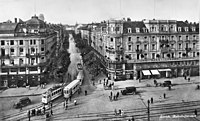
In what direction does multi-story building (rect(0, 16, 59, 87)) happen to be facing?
toward the camera

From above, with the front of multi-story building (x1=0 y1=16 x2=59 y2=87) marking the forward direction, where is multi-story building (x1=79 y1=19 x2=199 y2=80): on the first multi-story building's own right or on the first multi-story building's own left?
on the first multi-story building's own left

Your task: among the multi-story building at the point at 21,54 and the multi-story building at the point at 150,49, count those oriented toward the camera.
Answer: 2

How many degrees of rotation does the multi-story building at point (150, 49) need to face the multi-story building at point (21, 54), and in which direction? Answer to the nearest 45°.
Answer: approximately 45° to its right

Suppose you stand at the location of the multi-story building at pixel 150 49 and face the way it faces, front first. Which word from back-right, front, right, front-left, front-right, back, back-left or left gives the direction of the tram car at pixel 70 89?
front-right

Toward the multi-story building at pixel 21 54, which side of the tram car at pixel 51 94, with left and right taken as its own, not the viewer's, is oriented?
right

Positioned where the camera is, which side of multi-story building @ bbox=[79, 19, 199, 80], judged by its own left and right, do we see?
front

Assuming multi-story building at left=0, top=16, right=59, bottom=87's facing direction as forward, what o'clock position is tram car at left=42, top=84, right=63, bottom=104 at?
The tram car is roughly at 11 o'clock from the multi-story building.

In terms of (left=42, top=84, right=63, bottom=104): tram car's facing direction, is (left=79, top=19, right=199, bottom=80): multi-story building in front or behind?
behind
